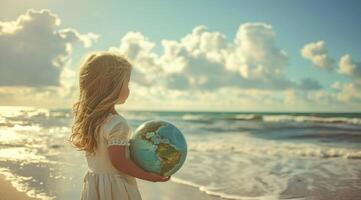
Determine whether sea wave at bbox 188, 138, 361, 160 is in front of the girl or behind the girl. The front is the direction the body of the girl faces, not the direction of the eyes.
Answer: in front

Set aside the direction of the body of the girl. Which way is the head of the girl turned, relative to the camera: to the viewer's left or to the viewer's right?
to the viewer's right

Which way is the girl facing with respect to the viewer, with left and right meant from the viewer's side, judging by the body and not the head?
facing away from the viewer and to the right of the viewer
